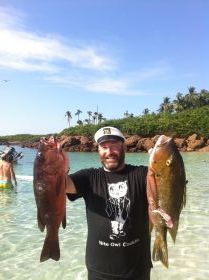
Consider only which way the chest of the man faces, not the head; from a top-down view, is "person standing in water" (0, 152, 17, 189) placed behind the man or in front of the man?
behind
